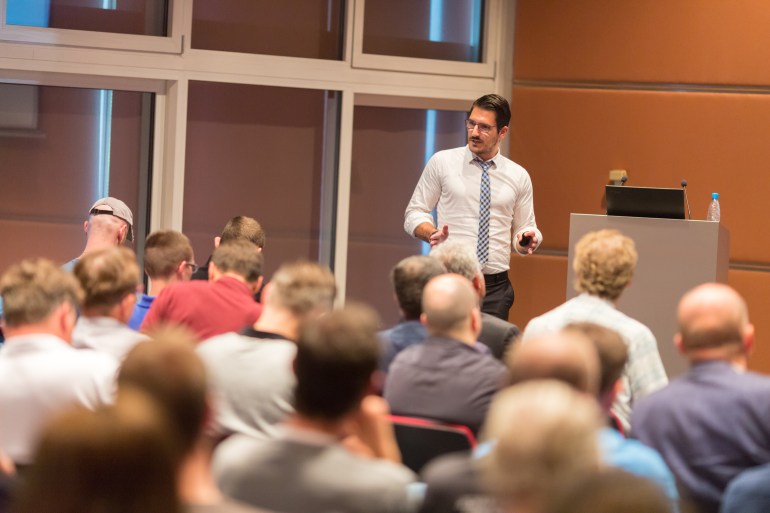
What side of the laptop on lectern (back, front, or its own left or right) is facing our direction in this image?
back

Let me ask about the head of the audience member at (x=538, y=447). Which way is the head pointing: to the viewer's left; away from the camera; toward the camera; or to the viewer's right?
away from the camera

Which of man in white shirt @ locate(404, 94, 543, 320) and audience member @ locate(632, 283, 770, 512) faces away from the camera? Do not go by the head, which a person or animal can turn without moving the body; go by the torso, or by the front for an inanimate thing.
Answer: the audience member

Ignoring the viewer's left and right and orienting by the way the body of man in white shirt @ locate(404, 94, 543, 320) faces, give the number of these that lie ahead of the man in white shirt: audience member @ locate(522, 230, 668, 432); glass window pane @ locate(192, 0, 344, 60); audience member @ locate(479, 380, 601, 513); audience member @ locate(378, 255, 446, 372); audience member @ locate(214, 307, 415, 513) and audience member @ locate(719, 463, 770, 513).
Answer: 5

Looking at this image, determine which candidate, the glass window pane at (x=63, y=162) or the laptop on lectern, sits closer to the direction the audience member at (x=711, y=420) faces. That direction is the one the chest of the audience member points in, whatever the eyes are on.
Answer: the laptop on lectern

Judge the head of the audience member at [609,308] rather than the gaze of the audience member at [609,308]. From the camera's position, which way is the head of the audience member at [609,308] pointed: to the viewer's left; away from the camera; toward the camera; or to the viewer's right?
away from the camera

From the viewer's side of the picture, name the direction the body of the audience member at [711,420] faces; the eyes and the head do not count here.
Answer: away from the camera

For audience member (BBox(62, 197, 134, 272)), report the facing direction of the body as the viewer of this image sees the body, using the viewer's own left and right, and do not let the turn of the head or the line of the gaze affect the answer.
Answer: facing away from the viewer and to the right of the viewer

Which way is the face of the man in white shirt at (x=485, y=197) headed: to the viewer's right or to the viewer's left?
to the viewer's left

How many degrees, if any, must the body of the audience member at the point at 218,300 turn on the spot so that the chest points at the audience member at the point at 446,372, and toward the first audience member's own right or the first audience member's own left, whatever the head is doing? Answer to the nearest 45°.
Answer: approximately 90° to the first audience member's own right
